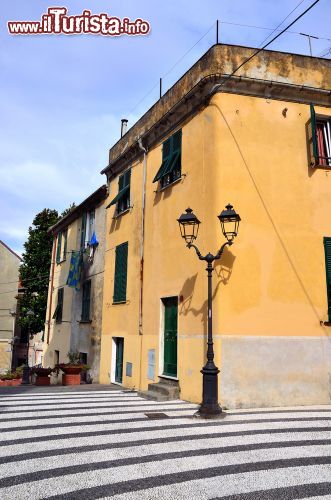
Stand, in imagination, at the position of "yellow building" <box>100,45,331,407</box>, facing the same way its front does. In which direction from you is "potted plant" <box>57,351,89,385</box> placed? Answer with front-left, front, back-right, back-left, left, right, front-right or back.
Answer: right

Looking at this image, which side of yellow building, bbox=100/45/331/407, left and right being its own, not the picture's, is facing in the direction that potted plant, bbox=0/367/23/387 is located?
right

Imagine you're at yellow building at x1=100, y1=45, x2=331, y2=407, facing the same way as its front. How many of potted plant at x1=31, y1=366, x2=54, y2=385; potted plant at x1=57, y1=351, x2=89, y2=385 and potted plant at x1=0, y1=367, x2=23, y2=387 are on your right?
3

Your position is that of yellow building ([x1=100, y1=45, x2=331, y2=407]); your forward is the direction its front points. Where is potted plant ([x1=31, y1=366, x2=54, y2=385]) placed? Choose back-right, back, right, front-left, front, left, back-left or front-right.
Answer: right

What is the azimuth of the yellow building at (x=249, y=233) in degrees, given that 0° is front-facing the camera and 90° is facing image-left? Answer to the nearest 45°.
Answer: approximately 45°
